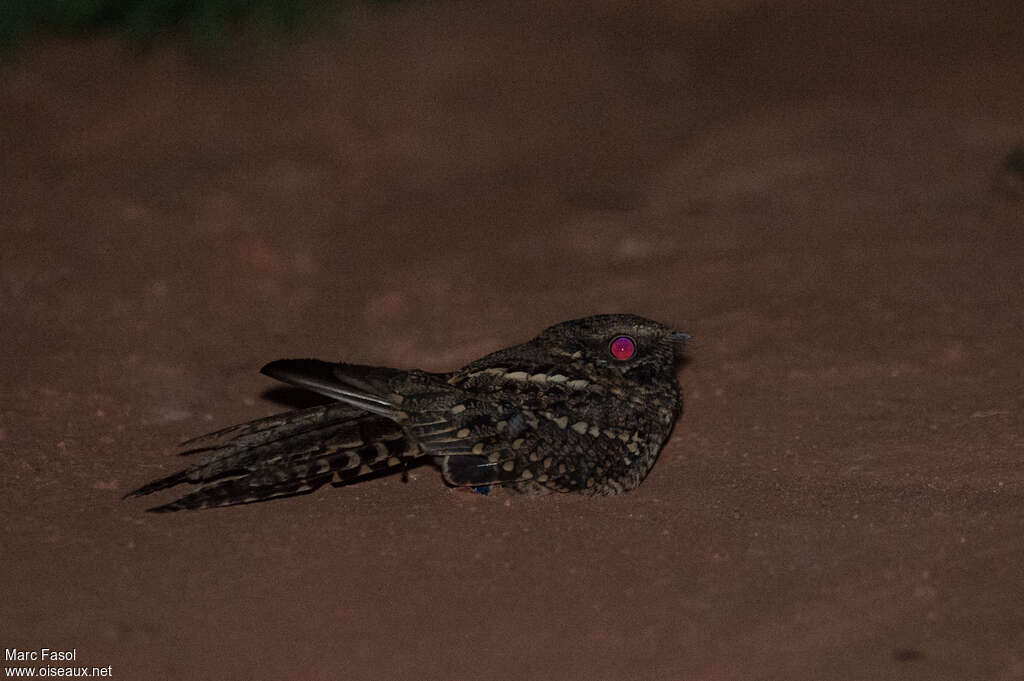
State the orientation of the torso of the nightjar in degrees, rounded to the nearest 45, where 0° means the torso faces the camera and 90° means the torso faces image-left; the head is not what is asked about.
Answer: approximately 270°
